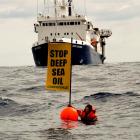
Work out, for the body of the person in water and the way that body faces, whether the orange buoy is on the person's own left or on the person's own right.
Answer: on the person's own right

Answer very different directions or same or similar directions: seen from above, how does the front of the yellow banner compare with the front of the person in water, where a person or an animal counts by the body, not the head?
same or similar directions

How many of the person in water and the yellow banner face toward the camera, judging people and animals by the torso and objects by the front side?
2

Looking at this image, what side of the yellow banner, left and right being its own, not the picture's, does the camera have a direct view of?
front

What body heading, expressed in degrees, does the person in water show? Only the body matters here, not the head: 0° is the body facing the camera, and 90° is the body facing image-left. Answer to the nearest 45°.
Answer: approximately 0°
